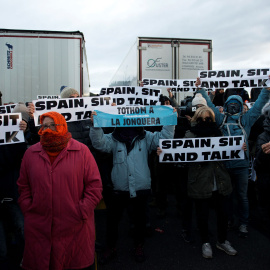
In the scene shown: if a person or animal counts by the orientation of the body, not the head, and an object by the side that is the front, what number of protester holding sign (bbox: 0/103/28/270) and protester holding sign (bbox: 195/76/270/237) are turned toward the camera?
2

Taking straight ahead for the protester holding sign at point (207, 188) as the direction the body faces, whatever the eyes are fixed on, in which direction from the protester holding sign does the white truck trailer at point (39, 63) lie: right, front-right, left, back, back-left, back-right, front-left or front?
back-right

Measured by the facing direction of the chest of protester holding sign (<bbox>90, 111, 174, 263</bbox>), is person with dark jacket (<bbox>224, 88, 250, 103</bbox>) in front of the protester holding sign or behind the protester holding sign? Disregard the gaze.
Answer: behind

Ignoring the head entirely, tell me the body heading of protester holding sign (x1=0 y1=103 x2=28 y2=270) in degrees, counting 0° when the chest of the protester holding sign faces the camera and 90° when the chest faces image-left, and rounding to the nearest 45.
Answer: approximately 0°

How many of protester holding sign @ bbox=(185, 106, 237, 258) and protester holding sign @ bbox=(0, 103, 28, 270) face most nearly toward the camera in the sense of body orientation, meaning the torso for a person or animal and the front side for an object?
2

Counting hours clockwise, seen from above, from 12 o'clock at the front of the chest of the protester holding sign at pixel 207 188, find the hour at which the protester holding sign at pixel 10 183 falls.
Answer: the protester holding sign at pixel 10 183 is roughly at 2 o'clock from the protester holding sign at pixel 207 188.

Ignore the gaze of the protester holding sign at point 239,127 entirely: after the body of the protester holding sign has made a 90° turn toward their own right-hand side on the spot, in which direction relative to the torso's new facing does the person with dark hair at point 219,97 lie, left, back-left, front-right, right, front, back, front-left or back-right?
right

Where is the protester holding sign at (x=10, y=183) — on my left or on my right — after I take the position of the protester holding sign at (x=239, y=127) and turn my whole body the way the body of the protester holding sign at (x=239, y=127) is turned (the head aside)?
on my right

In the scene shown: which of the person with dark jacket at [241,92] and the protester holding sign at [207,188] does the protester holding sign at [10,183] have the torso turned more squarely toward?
the protester holding sign

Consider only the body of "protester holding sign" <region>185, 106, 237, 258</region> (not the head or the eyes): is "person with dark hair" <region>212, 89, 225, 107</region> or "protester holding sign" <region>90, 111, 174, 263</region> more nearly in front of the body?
the protester holding sign

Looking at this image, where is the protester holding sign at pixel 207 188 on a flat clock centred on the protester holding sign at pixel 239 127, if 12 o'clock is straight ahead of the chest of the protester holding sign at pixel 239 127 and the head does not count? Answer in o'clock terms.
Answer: the protester holding sign at pixel 207 188 is roughly at 1 o'clock from the protester holding sign at pixel 239 127.

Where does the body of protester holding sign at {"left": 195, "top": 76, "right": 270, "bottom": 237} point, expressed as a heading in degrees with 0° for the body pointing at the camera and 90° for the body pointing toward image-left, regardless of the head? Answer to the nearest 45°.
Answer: approximately 0°
